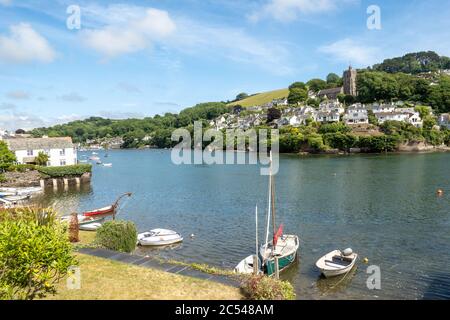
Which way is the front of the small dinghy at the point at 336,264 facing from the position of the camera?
facing the viewer and to the left of the viewer

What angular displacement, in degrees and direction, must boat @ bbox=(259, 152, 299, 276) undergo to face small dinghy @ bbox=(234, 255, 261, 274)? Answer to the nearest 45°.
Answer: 0° — it already faces it

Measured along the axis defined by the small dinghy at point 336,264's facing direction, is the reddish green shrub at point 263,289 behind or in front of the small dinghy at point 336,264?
in front

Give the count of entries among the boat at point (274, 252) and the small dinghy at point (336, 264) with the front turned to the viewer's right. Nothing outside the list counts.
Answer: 0

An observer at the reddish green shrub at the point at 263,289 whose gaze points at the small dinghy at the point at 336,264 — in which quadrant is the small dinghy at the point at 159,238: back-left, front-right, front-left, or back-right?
front-left

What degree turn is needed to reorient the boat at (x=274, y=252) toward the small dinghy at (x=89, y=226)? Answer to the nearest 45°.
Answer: approximately 90° to its right

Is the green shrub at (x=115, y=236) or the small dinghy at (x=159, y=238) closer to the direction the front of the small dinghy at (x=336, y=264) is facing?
the green shrub

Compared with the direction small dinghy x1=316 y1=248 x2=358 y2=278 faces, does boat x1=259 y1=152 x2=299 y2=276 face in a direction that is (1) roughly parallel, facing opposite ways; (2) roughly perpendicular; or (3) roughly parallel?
roughly parallel
